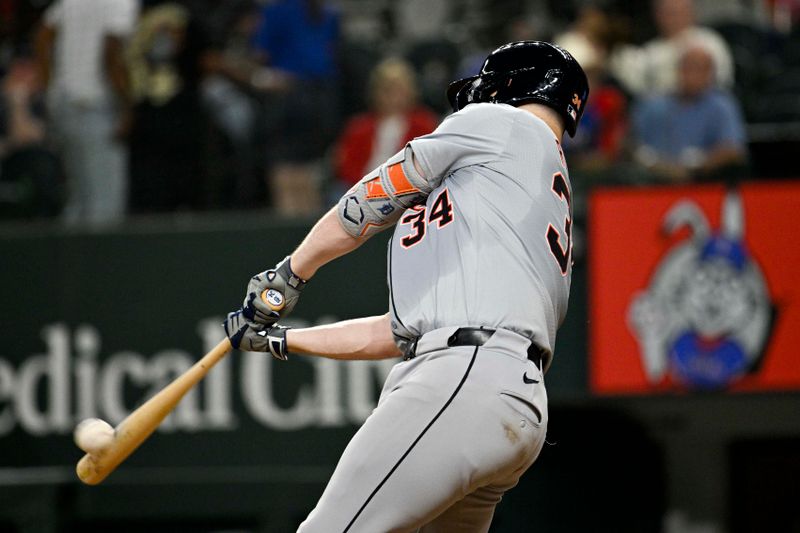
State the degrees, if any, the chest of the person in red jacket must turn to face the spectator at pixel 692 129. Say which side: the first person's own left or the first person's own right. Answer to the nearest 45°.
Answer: approximately 90° to the first person's own left

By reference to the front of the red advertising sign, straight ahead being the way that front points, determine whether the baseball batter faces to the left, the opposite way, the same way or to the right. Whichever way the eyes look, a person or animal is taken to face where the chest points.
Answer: to the right

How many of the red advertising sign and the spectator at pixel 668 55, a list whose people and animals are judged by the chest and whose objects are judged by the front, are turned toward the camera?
2

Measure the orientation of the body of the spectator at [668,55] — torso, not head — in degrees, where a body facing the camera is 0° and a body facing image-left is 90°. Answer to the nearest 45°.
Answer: approximately 0°

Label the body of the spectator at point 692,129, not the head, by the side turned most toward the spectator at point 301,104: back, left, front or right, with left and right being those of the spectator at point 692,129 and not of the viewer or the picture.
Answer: right

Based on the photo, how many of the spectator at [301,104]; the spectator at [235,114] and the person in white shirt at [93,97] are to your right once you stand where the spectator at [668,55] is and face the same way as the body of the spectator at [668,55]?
3

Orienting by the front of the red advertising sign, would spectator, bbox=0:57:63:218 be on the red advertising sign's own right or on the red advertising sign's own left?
on the red advertising sign's own right

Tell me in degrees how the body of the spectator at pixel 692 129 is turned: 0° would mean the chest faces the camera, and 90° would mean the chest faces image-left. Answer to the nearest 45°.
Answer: approximately 0°

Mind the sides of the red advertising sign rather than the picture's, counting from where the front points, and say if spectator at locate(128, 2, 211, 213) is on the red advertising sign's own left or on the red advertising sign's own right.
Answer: on the red advertising sign's own right

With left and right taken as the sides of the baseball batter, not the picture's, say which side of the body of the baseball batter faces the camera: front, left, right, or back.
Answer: left

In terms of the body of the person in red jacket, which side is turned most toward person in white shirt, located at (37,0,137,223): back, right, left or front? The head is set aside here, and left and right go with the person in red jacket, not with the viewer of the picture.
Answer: right
